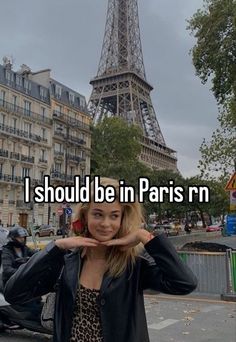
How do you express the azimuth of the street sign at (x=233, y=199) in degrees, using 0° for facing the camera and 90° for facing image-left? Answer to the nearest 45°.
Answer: approximately 0°

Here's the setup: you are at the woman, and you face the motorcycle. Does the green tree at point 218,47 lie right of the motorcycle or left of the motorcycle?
right

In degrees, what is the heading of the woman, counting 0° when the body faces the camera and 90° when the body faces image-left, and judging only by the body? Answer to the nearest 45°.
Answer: approximately 0°

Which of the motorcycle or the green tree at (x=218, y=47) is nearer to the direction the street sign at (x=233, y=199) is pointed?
the motorcycle

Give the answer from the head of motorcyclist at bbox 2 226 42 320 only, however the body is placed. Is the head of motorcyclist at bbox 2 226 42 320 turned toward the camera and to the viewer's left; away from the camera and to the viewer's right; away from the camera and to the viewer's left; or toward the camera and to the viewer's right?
toward the camera and to the viewer's right

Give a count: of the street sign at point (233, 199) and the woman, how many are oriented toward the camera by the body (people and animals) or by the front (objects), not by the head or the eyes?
2

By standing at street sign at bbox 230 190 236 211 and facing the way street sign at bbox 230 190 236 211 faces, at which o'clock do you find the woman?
The woman is roughly at 12 o'clock from the street sign.

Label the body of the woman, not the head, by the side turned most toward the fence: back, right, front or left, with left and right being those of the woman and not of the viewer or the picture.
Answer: back
